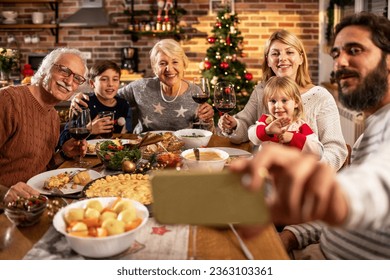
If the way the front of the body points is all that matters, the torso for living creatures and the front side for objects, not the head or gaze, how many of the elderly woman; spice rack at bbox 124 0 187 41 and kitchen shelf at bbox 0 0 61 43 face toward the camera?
3

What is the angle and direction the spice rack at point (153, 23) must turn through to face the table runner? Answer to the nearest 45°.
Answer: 0° — it already faces it

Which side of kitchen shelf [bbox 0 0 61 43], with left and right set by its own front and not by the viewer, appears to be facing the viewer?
front

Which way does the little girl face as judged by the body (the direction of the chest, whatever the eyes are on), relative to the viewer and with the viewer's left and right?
facing the viewer and to the left of the viewer

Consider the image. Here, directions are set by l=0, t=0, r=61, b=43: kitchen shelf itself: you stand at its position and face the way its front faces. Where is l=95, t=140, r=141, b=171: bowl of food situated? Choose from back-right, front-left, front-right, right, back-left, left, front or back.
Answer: front

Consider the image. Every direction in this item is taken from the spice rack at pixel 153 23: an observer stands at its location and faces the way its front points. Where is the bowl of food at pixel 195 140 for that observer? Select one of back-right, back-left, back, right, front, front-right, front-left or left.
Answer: front

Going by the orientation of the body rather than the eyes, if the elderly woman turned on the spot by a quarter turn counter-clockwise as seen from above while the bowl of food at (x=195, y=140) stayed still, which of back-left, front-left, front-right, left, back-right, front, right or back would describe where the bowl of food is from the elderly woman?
right

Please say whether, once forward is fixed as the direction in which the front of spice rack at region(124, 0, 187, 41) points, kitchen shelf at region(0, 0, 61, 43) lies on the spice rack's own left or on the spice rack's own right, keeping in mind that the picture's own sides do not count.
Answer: on the spice rack's own right
